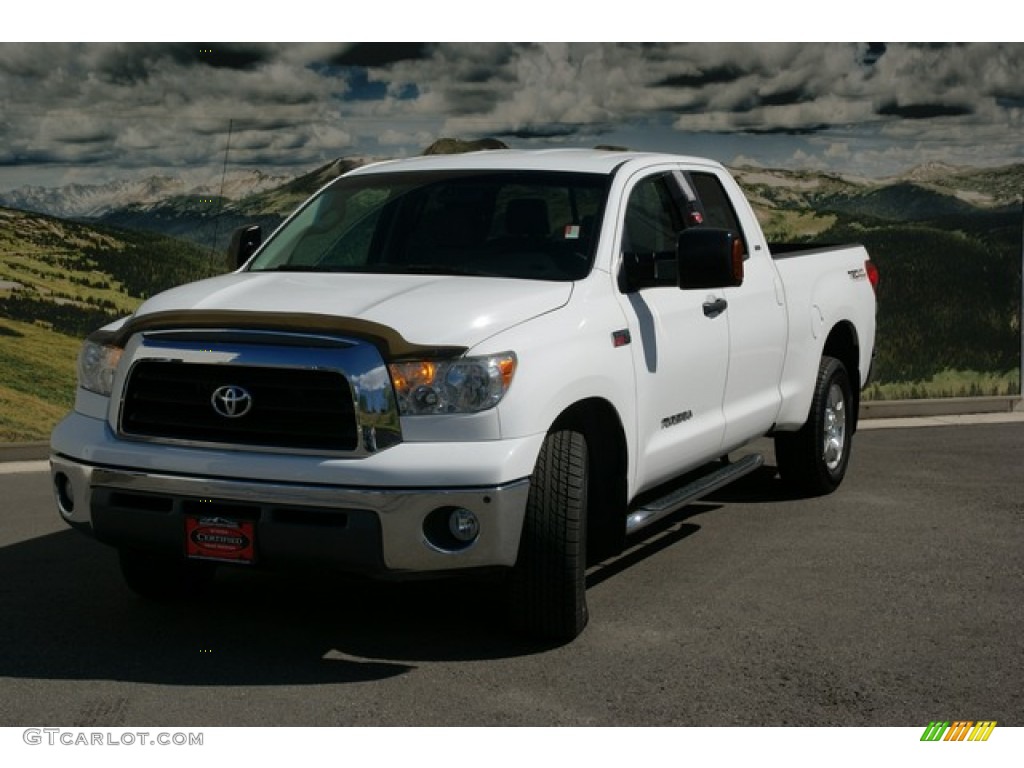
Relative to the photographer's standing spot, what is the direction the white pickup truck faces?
facing the viewer and to the left of the viewer
